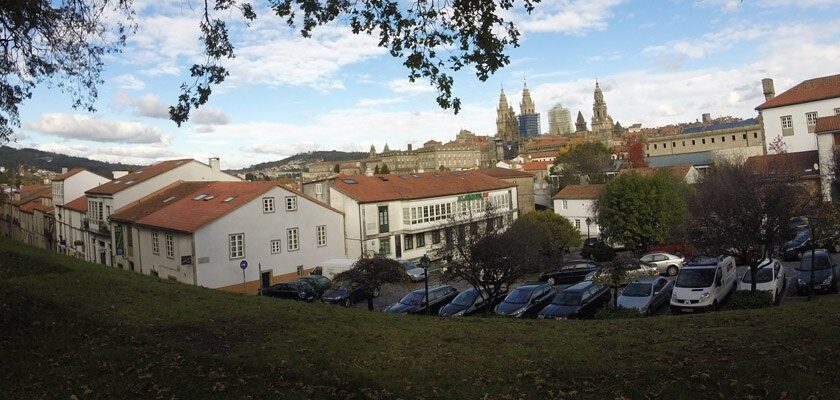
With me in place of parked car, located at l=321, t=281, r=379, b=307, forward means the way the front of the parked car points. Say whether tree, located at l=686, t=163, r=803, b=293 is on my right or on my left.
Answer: on my left

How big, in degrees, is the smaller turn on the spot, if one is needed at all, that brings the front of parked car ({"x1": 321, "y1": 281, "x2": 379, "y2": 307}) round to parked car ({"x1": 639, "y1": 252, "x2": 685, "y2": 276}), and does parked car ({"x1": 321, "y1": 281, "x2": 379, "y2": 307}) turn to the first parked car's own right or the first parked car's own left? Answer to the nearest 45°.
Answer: approximately 135° to the first parked car's own left

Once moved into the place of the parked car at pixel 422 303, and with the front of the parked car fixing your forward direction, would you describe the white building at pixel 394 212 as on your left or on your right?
on your right

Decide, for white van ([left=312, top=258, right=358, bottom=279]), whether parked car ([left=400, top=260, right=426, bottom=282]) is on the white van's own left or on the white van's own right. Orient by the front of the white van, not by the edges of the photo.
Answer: on the white van's own left

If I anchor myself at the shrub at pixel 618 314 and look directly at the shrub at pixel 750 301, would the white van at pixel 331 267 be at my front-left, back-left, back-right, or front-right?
back-left

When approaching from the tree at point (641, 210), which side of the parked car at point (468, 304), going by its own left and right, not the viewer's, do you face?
back

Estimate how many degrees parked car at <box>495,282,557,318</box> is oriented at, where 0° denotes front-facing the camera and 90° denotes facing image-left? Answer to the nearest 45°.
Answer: approximately 45°
